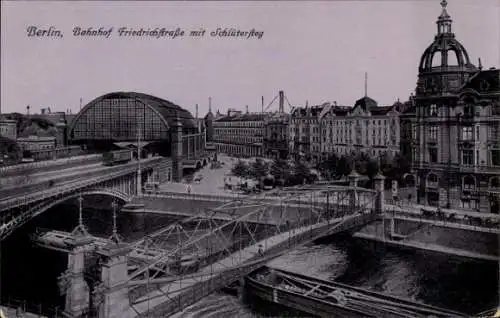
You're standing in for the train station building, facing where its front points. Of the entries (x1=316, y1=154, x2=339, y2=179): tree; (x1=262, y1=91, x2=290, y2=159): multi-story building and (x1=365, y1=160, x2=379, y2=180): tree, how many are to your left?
3

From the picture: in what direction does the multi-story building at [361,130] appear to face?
toward the camera

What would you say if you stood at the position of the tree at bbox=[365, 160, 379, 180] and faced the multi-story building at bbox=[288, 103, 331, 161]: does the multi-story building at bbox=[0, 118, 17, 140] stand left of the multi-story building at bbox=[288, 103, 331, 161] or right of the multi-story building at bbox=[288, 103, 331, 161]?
left

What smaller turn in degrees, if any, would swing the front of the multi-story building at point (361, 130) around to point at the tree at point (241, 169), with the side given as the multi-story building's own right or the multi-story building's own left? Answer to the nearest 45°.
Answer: approximately 90° to the multi-story building's own right

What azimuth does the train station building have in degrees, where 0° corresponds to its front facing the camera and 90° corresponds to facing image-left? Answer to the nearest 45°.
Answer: approximately 45°

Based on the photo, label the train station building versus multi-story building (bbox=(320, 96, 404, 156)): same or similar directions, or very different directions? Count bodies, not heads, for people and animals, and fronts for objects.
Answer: same or similar directions

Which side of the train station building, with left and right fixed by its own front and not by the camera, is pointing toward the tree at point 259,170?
left

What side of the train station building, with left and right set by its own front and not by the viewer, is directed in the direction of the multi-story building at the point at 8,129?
front

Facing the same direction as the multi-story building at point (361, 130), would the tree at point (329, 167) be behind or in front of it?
in front
